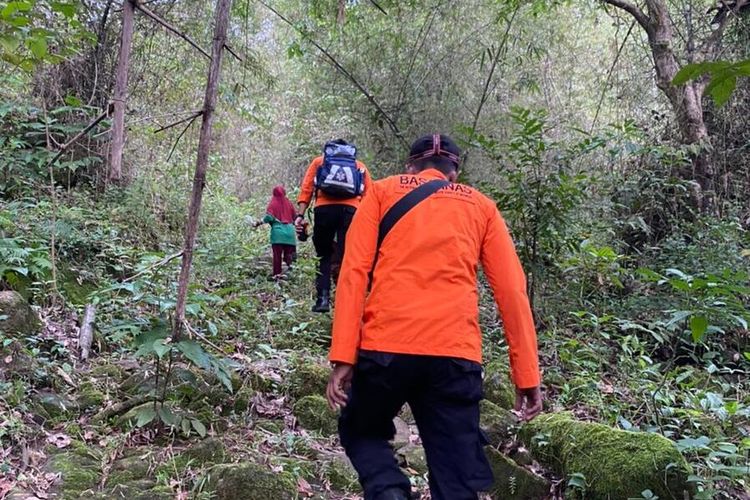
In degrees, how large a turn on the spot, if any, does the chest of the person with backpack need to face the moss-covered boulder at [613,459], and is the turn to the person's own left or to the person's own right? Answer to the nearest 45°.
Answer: approximately 135° to the person's own right

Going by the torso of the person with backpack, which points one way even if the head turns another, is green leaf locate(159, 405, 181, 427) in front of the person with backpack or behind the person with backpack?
behind

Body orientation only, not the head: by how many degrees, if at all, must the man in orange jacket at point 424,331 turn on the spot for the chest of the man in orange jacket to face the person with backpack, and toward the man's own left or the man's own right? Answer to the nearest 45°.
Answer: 0° — they already face them

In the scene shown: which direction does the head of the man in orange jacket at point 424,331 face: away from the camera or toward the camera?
away from the camera

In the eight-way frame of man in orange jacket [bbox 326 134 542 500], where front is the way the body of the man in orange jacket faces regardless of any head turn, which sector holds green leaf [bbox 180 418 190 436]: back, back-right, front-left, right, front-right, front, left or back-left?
front-left

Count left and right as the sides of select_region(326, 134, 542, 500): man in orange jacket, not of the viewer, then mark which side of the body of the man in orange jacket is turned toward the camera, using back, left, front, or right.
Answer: back

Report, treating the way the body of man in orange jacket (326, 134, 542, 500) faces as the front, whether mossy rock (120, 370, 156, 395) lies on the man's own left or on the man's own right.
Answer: on the man's own left

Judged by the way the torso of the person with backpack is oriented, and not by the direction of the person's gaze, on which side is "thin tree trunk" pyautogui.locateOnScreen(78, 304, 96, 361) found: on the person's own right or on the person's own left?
on the person's own left

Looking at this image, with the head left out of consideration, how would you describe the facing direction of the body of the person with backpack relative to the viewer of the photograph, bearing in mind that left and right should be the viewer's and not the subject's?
facing away from the viewer

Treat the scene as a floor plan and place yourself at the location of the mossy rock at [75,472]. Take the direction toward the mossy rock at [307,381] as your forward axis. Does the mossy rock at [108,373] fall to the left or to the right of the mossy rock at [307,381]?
left

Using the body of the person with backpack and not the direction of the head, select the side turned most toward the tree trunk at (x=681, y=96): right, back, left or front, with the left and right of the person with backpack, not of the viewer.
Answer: right

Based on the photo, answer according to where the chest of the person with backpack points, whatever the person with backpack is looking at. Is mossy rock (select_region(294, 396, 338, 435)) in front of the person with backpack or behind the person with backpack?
behind

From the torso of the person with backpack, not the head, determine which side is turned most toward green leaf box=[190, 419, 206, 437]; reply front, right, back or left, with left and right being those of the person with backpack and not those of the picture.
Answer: back

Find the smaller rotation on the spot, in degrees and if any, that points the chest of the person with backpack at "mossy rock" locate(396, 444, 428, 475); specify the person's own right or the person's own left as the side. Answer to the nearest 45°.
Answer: approximately 180°
